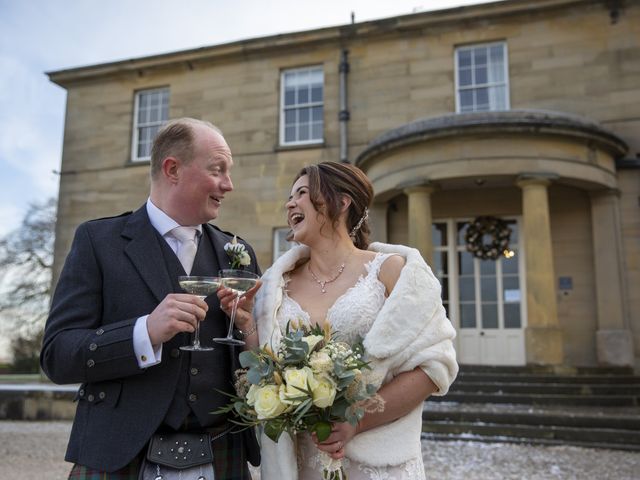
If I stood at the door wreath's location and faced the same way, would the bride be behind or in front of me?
in front

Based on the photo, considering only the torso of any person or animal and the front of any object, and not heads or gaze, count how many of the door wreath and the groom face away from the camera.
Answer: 0

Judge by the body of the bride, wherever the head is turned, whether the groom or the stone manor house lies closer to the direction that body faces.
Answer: the groom

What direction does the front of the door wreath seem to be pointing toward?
toward the camera

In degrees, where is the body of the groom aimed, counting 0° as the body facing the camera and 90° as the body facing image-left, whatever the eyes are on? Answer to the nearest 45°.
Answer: approximately 315°

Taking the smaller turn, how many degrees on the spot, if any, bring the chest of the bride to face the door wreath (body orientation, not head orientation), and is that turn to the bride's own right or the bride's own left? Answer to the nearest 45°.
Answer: approximately 135° to the bride's own right

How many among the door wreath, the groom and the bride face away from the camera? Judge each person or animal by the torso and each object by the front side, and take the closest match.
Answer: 0

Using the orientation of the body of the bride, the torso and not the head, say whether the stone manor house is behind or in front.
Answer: behind

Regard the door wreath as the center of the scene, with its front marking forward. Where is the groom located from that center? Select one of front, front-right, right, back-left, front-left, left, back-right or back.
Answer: front

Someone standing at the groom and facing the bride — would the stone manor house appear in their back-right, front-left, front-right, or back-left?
front-left

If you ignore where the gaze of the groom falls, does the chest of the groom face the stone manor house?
no

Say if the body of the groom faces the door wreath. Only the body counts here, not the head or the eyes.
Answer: no

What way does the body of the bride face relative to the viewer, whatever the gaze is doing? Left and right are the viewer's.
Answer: facing the viewer and to the left of the viewer
